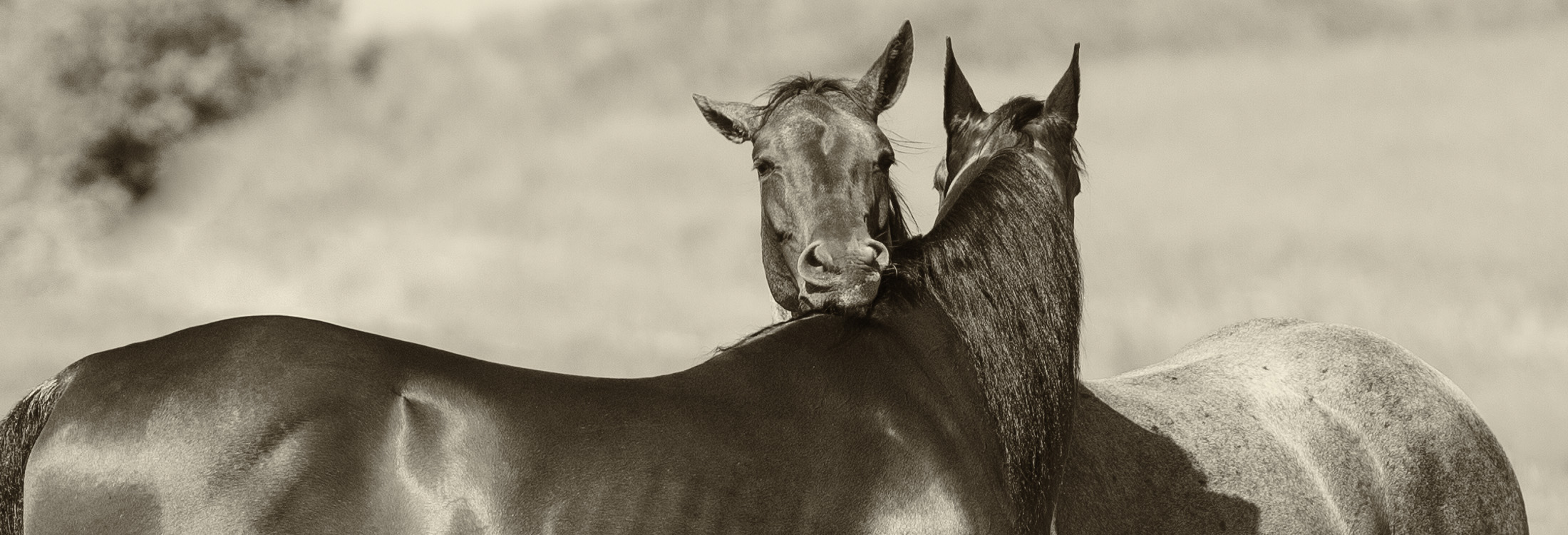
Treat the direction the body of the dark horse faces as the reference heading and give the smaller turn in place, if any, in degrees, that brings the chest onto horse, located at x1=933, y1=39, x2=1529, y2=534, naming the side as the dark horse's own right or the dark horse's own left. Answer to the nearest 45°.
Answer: approximately 45° to the dark horse's own left

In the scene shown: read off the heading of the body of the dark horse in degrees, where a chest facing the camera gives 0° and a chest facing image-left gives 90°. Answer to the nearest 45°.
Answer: approximately 270°
